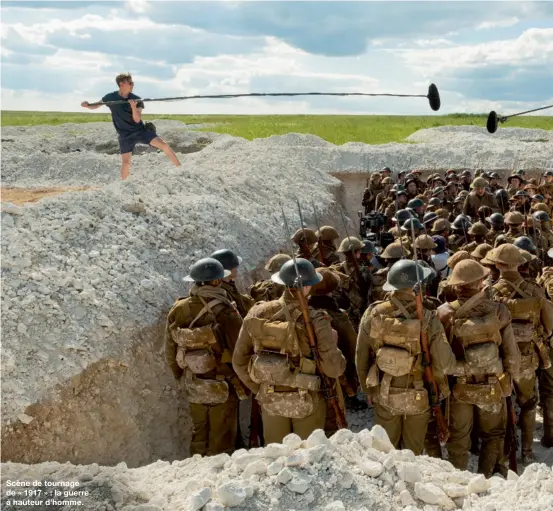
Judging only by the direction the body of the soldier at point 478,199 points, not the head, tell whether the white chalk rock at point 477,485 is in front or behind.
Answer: in front

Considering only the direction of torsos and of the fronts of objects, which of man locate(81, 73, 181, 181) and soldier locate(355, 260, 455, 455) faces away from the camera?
the soldier

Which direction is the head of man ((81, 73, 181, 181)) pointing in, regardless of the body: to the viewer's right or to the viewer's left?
to the viewer's right

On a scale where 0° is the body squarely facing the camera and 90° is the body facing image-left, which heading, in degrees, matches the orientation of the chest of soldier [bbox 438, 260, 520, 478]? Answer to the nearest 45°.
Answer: approximately 180°

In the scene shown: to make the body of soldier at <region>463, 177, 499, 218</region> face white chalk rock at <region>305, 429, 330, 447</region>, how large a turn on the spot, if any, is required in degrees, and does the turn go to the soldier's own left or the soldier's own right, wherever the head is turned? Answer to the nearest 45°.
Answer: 0° — they already face it

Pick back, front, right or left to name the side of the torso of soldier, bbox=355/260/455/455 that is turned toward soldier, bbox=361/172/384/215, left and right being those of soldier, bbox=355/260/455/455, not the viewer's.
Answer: front

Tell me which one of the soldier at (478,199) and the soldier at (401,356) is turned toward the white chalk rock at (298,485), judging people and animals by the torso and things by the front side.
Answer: the soldier at (478,199)

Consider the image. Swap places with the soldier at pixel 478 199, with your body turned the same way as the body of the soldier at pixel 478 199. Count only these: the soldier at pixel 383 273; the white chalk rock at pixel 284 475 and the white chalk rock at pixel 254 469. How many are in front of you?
3

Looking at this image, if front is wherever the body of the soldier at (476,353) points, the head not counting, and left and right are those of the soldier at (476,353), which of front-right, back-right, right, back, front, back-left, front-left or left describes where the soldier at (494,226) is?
front

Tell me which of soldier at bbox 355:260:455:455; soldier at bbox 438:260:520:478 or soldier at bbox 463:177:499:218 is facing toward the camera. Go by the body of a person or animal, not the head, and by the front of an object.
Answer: soldier at bbox 463:177:499:218

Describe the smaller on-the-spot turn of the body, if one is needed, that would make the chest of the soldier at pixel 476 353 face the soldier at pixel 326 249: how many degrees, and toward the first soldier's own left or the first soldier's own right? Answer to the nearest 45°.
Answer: approximately 45° to the first soldier's own left

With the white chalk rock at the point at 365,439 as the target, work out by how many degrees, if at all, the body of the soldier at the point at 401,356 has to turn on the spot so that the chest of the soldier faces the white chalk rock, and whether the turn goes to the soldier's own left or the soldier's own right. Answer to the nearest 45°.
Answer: approximately 180°

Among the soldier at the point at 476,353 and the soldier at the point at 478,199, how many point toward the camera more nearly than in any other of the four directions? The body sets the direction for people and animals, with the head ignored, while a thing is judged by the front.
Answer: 1

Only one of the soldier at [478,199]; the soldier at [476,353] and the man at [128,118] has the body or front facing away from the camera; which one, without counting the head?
the soldier at [476,353]

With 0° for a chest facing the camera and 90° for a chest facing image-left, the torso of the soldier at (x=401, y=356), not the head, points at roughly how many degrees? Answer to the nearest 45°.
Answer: approximately 180°
